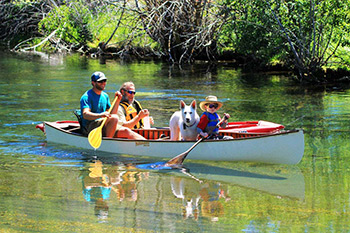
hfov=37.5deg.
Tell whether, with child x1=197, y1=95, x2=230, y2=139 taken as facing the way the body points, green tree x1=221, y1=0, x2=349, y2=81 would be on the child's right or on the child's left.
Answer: on the child's left

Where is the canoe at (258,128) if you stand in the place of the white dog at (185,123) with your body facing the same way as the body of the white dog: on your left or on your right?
on your left

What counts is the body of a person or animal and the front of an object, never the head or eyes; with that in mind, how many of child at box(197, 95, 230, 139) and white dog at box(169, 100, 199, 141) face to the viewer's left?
0

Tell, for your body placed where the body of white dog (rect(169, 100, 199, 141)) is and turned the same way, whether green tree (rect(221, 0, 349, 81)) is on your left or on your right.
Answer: on your left

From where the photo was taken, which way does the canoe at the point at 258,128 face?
to the viewer's right

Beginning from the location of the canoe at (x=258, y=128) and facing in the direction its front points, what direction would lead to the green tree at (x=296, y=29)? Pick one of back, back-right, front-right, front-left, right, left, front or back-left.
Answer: left

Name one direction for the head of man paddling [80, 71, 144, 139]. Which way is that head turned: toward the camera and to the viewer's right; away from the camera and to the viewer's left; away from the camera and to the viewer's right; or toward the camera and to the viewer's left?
toward the camera and to the viewer's right

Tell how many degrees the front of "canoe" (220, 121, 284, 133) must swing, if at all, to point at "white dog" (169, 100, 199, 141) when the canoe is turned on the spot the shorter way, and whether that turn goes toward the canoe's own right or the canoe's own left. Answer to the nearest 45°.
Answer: approximately 135° to the canoe's own right

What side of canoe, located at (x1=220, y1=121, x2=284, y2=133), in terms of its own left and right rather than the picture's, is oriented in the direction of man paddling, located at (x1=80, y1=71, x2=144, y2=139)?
back

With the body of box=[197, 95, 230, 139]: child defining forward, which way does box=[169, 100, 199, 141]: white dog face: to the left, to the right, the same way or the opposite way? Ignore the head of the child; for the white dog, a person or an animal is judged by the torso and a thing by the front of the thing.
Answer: the same way

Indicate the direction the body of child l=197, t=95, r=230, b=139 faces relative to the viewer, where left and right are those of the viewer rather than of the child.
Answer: facing the viewer and to the right of the viewer

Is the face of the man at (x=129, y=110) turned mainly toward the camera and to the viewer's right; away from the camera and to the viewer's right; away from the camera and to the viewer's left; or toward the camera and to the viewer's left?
toward the camera and to the viewer's right
